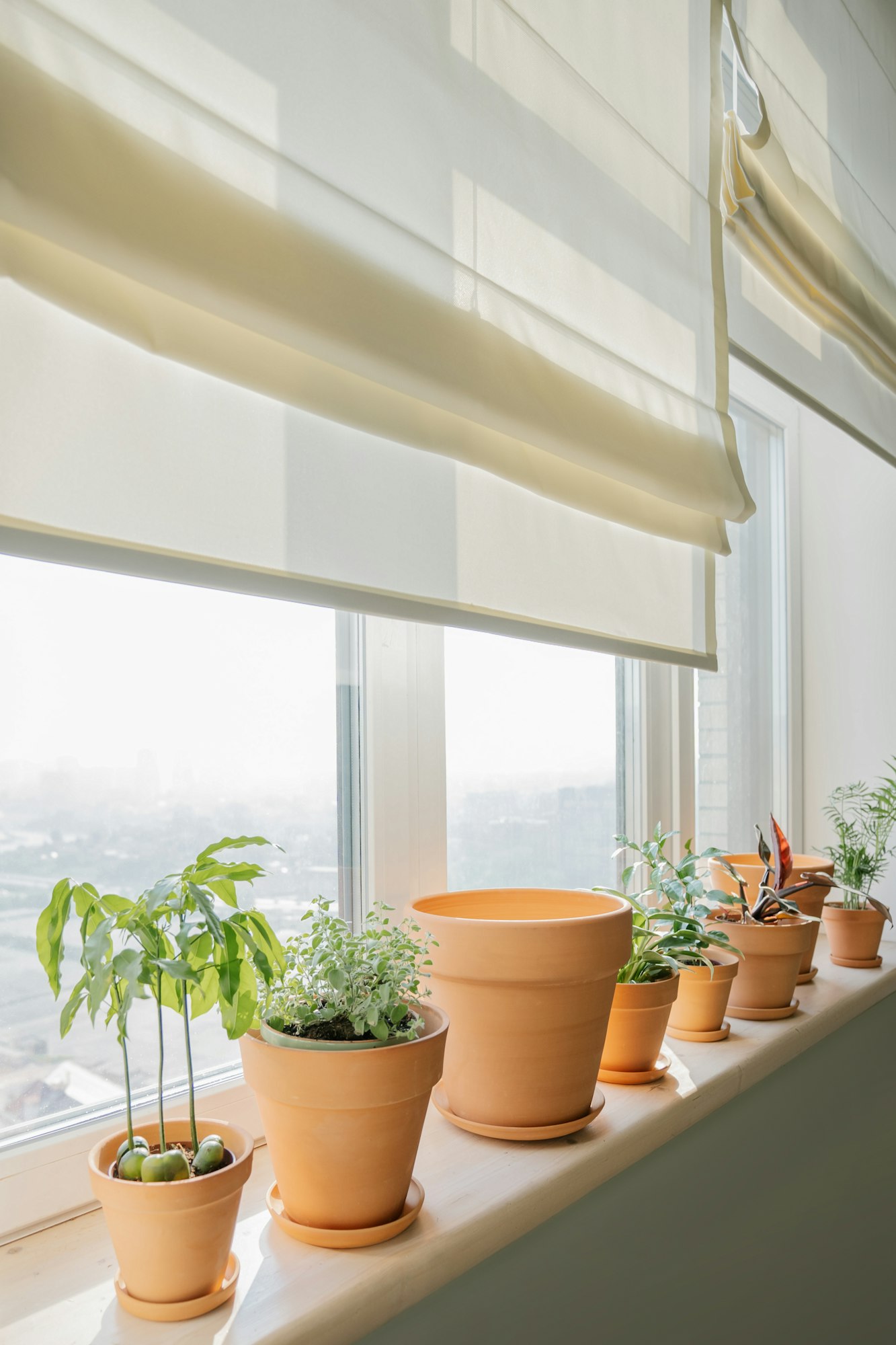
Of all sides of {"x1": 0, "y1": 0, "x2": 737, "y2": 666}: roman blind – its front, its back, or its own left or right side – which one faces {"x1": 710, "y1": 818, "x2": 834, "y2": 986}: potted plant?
left

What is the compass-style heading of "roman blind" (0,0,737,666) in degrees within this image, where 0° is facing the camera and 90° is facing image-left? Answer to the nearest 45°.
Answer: approximately 315°

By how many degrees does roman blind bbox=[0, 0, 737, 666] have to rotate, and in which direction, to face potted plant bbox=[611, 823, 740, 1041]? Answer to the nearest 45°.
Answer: approximately 90° to its left
